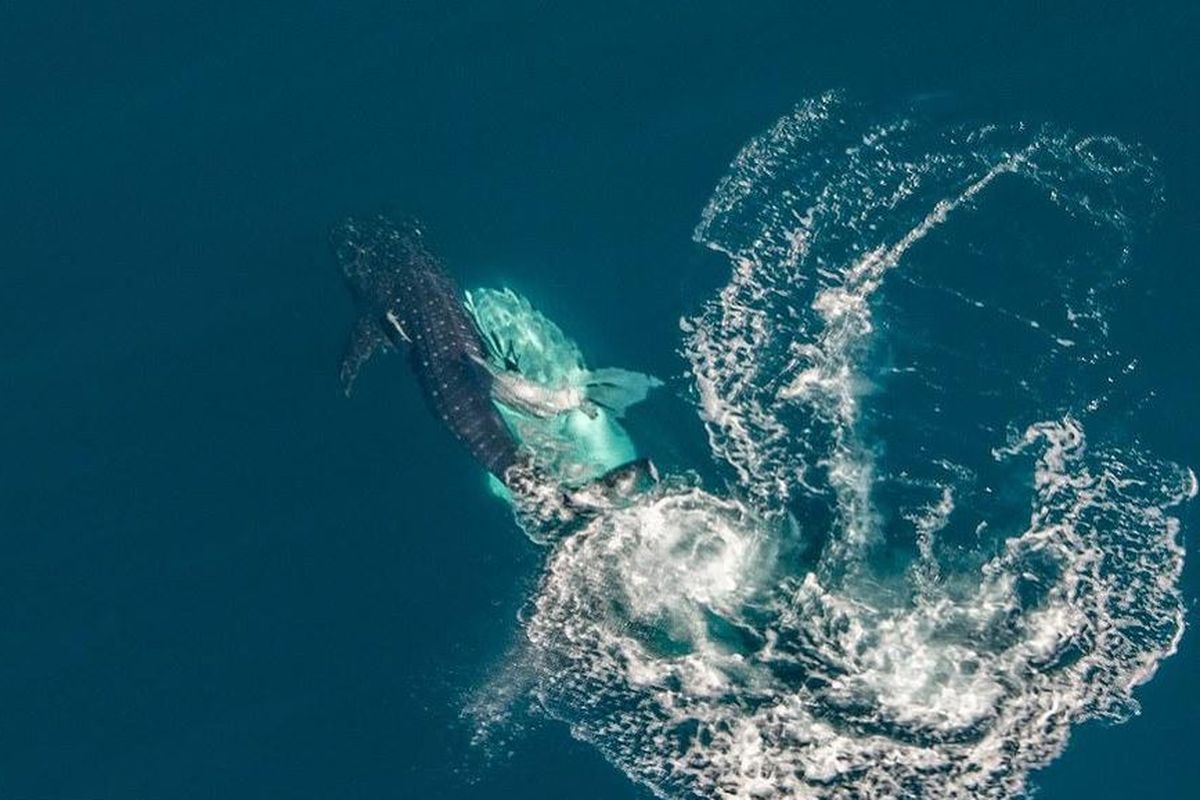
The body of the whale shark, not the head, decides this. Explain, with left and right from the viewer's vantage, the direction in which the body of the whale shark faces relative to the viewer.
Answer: facing away from the viewer and to the left of the viewer
